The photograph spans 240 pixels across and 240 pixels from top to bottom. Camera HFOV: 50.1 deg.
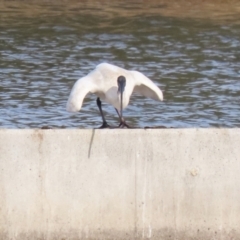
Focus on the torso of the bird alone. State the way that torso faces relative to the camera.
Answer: toward the camera
